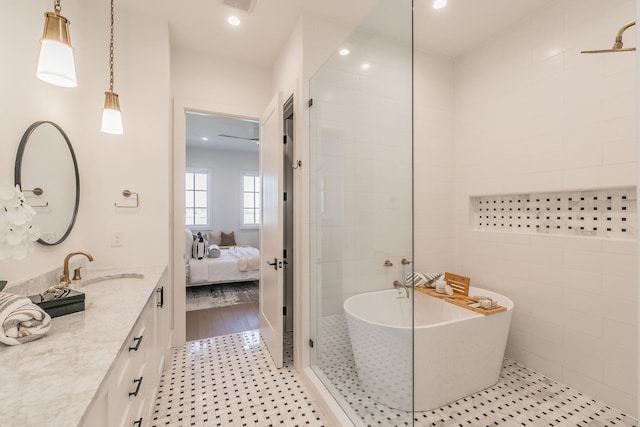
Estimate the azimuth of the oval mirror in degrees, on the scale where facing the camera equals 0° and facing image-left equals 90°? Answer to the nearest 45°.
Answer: approximately 315°

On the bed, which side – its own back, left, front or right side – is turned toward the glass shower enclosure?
right

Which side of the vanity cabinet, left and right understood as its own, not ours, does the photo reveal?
right

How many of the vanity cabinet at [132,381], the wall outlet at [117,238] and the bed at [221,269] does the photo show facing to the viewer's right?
2

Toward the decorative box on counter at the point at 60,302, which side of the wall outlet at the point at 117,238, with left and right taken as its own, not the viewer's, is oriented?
front

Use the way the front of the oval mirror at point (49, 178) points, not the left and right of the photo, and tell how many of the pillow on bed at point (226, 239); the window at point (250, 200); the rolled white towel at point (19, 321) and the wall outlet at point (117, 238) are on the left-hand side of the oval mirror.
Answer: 3

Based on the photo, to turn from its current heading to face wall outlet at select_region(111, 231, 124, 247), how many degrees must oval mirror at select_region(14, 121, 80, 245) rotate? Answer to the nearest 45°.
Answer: approximately 90° to its left

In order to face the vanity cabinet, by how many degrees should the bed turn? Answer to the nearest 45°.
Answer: approximately 90° to its right

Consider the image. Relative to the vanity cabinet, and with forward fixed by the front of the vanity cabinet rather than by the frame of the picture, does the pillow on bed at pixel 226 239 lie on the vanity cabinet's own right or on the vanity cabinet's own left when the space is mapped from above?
on the vanity cabinet's own left

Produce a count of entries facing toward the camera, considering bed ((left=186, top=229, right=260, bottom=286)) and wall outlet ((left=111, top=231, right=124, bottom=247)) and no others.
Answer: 1

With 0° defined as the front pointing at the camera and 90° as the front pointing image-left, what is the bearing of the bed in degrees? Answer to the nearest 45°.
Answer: approximately 270°
